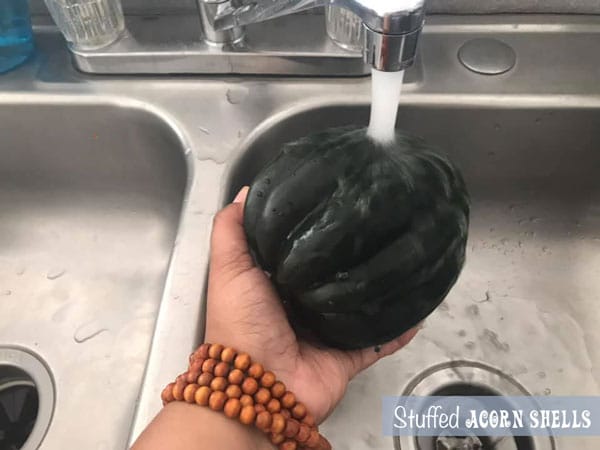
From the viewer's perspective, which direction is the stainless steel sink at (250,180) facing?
toward the camera

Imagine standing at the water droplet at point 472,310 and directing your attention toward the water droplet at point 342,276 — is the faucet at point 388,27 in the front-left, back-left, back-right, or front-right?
front-right

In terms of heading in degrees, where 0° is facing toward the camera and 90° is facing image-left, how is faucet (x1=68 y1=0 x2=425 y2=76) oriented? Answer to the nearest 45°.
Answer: approximately 315°
